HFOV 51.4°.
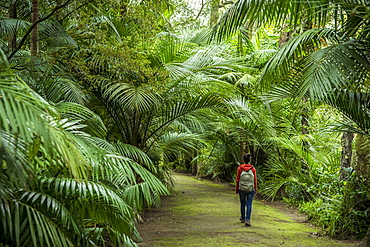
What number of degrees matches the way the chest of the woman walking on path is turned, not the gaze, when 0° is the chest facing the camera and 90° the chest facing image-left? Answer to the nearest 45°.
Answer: approximately 180°

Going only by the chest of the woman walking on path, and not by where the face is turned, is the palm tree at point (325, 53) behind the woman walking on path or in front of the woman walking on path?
behind
